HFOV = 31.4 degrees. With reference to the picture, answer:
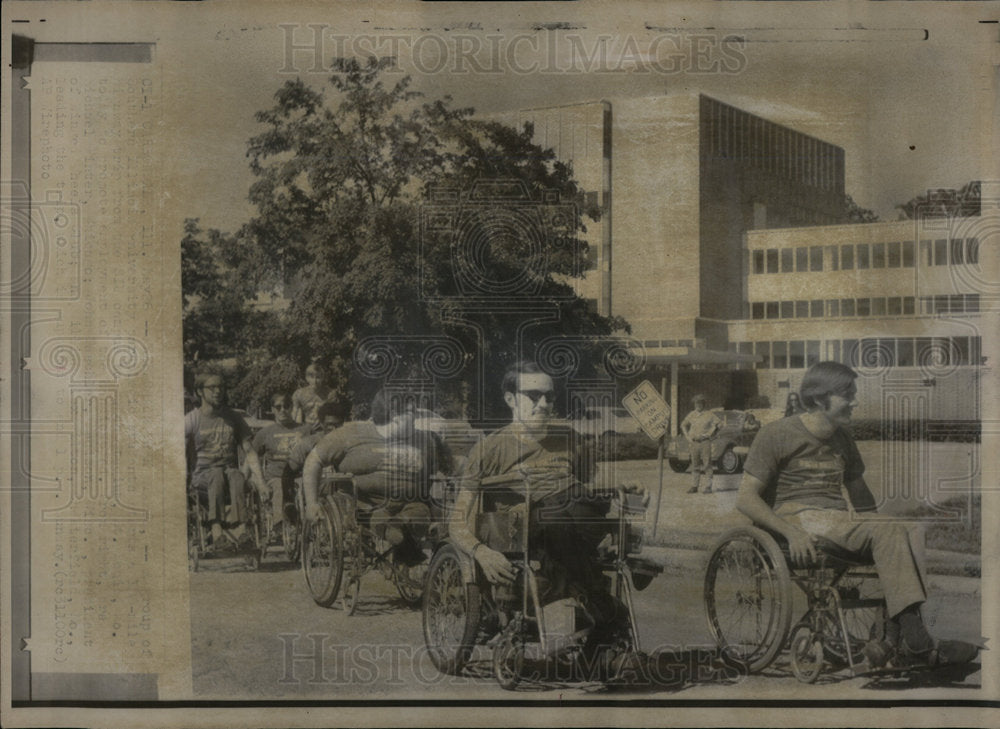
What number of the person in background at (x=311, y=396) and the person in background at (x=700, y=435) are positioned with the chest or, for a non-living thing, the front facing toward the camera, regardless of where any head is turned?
2

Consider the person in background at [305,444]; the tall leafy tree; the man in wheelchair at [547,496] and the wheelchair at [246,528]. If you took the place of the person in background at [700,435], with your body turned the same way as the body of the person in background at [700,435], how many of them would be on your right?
4

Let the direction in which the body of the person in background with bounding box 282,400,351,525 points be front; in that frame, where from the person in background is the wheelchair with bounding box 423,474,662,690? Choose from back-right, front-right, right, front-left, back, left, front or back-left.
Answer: front-left

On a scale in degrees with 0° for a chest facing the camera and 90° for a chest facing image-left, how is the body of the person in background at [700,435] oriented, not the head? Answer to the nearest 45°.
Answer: approximately 0°

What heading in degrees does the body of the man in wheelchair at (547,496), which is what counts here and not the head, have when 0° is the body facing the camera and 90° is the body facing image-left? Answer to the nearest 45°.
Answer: approximately 315°

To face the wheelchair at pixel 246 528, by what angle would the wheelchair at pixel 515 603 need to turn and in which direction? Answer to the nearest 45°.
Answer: approximately 135° to its right
